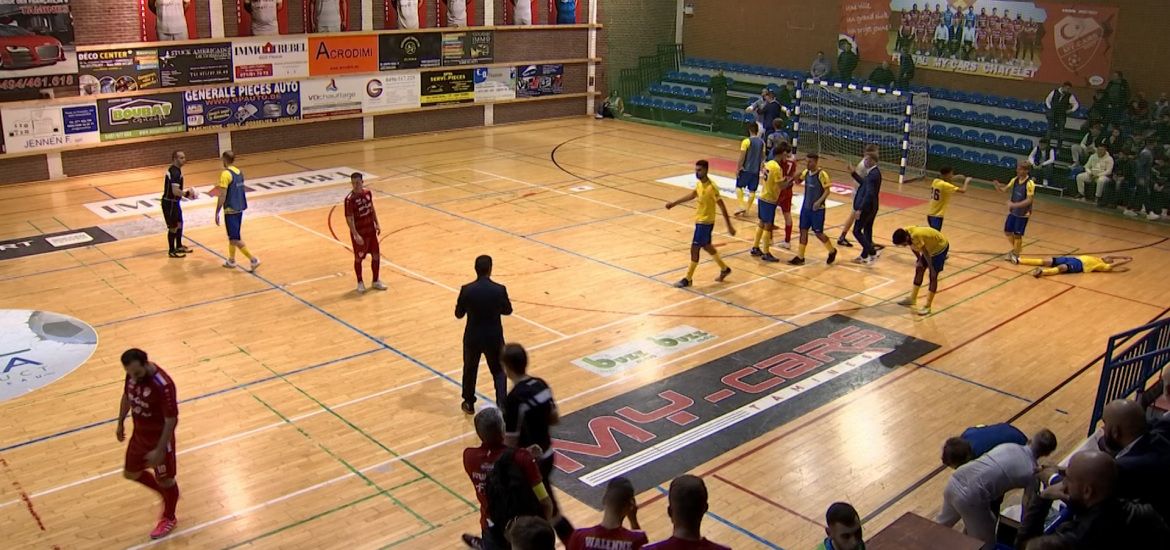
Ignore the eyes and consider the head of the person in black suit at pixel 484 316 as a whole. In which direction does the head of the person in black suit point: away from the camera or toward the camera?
away from the camera

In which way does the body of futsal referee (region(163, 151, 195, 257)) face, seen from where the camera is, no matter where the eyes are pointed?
to the viewer's right

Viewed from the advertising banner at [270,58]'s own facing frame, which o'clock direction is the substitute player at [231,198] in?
The substitute player is roughly at 12 o'clock from the advertising banner.

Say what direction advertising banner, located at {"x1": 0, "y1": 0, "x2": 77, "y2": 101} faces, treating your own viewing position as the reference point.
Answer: facing the viewer

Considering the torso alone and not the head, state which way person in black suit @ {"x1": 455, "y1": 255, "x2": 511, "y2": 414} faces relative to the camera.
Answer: away from the camera

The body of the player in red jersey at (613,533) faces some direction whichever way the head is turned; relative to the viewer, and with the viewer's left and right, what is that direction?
facing away from the viewer

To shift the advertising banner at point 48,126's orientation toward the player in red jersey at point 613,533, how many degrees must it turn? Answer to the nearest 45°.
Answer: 0° — it already faces them

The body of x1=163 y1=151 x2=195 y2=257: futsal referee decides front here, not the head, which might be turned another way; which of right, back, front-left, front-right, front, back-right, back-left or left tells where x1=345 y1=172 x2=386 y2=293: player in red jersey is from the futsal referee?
front-right

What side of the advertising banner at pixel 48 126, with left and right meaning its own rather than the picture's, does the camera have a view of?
front

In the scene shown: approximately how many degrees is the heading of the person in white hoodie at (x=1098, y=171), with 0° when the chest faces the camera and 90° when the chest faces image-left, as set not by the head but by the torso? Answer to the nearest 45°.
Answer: approximately 45°

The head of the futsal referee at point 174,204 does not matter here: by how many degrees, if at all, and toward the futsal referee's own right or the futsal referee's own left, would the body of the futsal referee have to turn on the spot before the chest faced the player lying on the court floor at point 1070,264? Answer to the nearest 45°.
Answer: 0° — they already face them

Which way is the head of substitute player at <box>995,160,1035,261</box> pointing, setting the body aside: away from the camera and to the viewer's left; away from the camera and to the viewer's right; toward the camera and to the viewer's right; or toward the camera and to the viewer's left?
toward the camera and to the viewer's left

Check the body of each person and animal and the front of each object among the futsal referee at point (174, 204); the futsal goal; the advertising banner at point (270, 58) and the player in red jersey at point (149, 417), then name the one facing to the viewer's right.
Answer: the futsal referee

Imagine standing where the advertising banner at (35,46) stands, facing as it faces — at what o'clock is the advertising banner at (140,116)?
the advertising banner at (140,116) is roughly at 8 o'clock from the advertising banner at (35,46).

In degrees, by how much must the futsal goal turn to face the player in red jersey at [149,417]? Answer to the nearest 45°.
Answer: approximately 45° to its left
